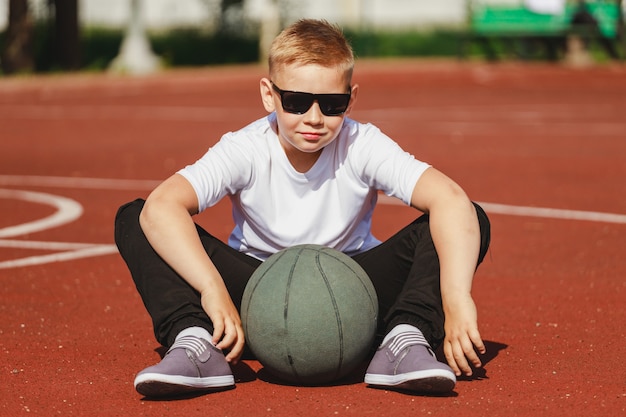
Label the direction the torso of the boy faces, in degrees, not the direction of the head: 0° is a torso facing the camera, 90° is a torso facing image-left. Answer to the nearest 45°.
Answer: approximately 0°

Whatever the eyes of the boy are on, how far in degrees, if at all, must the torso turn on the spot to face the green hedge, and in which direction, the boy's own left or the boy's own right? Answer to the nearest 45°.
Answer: approximately 180°

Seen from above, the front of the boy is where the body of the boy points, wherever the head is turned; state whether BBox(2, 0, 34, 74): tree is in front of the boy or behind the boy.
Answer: behind

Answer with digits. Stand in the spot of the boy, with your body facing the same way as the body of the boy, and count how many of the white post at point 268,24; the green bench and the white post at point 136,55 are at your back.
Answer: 3

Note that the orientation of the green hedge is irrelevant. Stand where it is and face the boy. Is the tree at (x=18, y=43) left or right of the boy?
right

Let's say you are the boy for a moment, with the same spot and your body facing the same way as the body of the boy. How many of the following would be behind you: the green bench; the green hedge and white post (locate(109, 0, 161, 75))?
3

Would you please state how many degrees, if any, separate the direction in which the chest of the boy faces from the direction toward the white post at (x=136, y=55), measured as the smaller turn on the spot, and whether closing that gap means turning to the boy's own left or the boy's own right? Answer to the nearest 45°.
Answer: approximately 180°

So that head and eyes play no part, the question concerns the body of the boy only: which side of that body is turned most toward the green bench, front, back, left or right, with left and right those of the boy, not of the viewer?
back

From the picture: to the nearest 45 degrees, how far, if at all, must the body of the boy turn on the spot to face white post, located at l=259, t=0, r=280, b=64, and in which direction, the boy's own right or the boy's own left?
approximately 180°
